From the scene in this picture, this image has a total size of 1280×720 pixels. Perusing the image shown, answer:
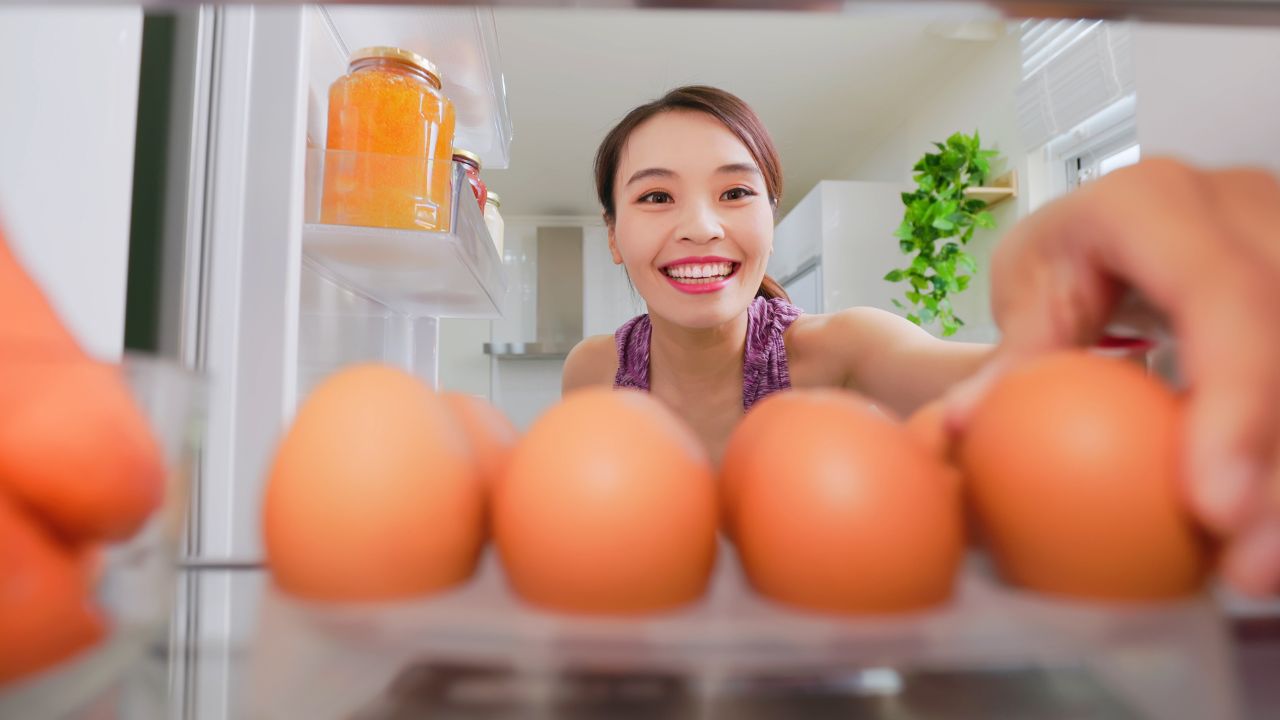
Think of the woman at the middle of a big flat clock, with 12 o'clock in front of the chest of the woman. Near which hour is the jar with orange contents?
The jar with orange contents is roughly at 2 o'clock from the woman.

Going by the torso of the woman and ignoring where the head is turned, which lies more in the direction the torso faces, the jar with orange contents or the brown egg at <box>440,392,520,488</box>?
the brown egg

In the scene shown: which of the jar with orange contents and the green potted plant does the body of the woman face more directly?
the jar with orange contents

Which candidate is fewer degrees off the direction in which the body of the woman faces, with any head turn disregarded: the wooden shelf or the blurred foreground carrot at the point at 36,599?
the blurred foreground carrot

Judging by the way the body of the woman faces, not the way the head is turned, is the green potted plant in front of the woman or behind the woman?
behind

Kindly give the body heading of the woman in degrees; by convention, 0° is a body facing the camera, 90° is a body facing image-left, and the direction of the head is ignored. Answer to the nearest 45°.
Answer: approximately 0°

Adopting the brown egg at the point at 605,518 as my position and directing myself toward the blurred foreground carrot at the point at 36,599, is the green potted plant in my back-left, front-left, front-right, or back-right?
back-right

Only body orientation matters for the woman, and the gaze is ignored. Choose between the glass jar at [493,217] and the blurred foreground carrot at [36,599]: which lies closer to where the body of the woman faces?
the blurred foreground carrot

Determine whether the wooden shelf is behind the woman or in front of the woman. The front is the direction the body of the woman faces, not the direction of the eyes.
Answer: behind

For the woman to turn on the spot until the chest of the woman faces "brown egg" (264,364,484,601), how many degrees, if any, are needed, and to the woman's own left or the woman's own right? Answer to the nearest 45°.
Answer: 0° — they already face it

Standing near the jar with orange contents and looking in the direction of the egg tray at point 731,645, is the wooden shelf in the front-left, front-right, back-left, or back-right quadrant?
back-left
